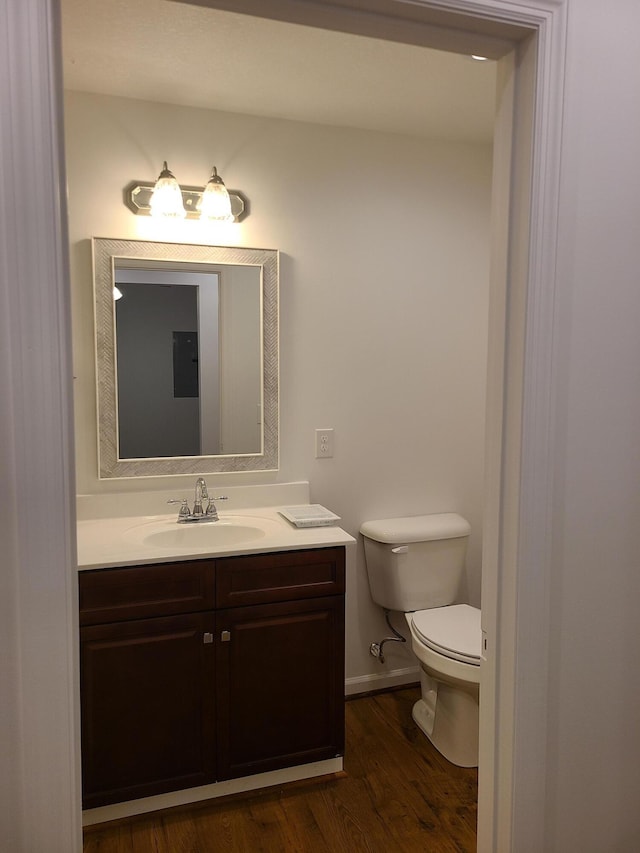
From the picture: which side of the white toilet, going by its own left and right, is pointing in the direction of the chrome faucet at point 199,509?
right

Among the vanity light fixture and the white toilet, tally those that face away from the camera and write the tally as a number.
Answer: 0

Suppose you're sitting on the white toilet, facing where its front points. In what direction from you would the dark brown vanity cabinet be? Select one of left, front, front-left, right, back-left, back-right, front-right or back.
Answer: right

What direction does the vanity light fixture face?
toward the camera

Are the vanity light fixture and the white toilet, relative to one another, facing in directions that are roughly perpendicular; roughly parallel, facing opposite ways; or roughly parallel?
roughly parallel

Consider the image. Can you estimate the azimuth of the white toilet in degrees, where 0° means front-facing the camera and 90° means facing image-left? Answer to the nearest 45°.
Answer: approximately 315°
